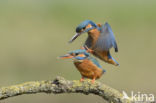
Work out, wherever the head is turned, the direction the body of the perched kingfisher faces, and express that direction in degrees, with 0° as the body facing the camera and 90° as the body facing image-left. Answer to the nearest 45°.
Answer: approximately 45°
